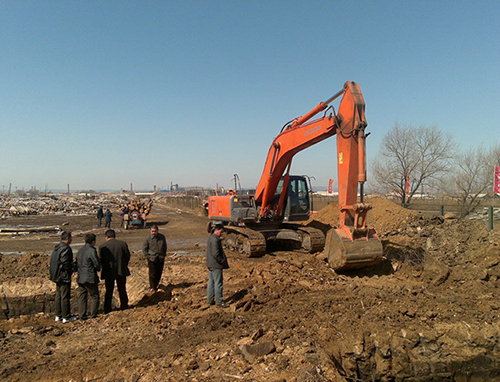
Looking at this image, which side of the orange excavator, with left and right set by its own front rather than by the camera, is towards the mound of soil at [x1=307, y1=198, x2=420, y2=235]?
left

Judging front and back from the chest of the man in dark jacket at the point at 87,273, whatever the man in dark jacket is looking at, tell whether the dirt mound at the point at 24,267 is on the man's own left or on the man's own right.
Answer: on the man's own left

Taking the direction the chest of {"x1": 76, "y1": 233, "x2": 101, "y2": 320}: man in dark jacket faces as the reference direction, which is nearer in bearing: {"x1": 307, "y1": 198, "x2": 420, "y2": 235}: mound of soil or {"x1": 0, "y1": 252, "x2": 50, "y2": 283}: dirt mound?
the mound of soil

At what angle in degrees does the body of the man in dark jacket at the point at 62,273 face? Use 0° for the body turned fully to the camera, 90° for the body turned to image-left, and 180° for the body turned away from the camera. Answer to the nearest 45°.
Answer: approximately 225°

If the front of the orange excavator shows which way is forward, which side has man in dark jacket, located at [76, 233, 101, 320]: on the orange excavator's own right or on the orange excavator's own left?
on the orange excavator's own right

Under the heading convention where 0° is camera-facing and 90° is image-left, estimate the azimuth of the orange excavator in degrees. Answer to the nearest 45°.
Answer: approximately 315°
